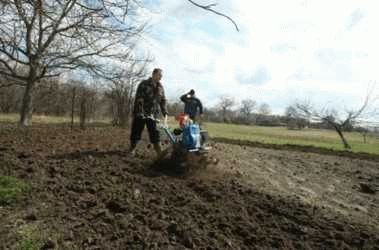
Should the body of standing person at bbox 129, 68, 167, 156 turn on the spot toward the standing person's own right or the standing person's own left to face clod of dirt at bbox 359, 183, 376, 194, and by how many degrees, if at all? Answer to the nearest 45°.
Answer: approximately 45° to the standing person's own left

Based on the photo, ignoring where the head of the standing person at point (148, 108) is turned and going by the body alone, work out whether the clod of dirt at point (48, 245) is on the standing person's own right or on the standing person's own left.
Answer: on the standing person's own right

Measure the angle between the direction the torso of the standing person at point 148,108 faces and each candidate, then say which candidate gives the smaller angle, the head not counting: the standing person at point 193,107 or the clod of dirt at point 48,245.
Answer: the clod of dirt

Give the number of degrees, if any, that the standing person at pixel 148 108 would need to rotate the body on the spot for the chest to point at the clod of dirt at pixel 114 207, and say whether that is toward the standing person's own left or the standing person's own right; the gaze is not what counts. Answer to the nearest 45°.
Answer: approximately 45° to the standing person's own right

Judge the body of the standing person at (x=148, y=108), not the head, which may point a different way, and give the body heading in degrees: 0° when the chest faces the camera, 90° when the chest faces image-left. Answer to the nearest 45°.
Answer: approximately 315°
